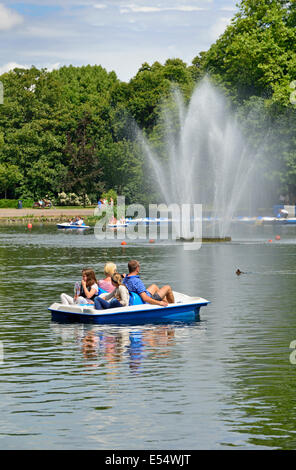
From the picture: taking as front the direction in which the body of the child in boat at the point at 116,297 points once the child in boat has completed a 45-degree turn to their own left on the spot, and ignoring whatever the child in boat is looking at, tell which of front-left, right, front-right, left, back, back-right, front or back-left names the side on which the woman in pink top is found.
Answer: back-right

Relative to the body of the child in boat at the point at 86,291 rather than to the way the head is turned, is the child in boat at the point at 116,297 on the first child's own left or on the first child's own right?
on the first child's own left

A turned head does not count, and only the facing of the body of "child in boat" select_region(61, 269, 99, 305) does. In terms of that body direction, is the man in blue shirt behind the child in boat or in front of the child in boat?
behind

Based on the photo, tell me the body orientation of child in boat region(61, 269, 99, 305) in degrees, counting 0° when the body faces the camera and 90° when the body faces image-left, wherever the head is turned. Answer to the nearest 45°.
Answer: approximately 90°

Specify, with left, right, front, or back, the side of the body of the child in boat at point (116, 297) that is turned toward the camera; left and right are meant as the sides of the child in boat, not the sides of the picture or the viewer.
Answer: left

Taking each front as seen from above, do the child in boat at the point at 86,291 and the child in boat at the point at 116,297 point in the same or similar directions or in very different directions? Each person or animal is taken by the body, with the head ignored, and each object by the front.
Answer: same or similar directions
